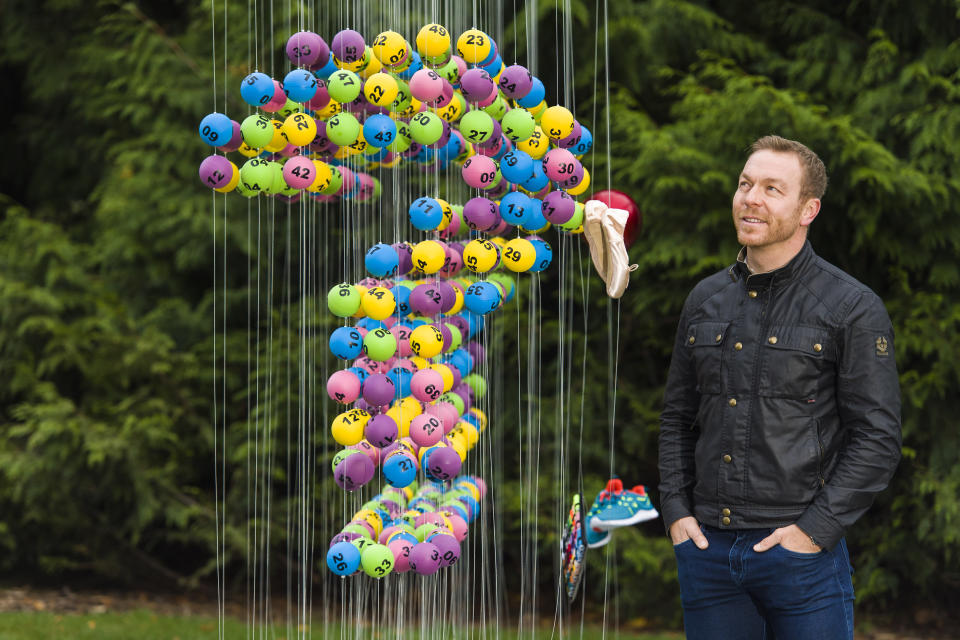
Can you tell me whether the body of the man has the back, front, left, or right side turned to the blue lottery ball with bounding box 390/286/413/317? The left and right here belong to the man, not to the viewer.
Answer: right

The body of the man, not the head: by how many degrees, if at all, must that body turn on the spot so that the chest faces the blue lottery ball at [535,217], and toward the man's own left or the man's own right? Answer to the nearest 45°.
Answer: approximately 90° to the man's own right

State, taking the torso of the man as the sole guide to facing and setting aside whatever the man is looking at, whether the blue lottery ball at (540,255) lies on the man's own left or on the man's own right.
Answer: on the man's own right

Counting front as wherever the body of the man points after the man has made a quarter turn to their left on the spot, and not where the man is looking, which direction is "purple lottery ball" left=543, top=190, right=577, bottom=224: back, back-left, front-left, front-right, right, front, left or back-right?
back

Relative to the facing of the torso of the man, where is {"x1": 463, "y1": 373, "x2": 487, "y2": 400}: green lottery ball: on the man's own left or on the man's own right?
on the man's own right

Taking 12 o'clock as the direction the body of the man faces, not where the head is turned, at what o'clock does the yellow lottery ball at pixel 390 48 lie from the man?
The yellow lottery ball is roughly at 2 o'clock from the man.

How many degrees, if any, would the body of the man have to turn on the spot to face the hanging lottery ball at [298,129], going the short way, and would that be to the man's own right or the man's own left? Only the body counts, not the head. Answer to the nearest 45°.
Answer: approximately 45° to the man's own right

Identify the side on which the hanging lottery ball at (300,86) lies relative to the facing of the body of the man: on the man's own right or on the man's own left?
on the man's own right

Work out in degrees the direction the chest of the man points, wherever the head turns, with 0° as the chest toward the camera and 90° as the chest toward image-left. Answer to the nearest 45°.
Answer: approximately 45°
